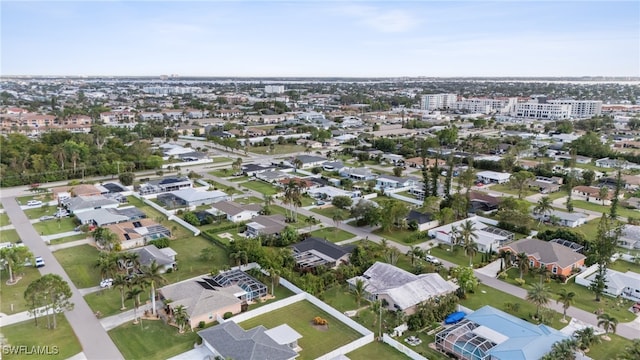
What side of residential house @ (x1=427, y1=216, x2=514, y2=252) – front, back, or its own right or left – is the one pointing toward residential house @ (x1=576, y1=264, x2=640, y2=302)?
left

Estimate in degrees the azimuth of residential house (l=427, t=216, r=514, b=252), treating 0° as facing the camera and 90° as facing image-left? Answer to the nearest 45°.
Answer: approximately 45°

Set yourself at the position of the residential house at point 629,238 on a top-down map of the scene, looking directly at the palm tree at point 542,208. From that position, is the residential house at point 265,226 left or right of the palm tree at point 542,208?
left

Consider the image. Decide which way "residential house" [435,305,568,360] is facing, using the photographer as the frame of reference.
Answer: facing away from the viewer and to the right of the viewer

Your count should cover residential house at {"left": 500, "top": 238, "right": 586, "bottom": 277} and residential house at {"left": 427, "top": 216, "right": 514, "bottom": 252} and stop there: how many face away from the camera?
0

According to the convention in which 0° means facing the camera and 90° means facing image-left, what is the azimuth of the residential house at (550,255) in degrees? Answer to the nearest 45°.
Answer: approximately 45°

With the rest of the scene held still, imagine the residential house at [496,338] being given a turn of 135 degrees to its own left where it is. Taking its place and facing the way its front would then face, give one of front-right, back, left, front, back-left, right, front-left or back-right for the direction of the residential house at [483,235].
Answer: right
